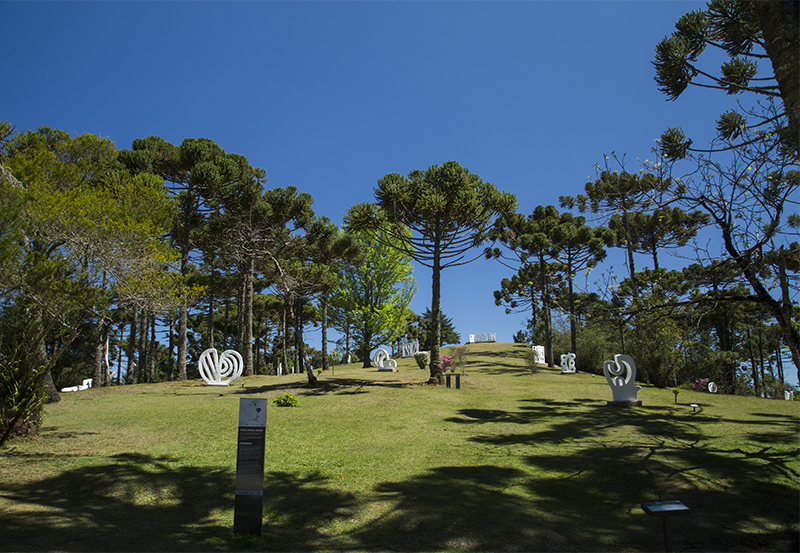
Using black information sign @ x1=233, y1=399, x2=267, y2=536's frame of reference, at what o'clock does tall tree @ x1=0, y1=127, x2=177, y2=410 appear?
The tall tree is roughly at 5 o'clock from the black information sign.

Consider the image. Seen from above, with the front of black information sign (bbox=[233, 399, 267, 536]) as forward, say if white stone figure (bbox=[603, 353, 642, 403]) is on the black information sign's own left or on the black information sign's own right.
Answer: on the black information sign's own left

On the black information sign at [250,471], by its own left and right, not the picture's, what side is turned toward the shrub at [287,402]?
back

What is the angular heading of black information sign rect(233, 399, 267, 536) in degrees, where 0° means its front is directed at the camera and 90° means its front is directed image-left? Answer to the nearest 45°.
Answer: approximately 0°

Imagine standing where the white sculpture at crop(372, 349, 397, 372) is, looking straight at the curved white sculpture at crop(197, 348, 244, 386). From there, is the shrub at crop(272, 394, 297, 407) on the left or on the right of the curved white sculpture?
left

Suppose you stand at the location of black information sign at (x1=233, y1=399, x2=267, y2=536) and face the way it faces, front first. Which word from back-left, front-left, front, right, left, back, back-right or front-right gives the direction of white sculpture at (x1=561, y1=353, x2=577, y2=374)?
back-left

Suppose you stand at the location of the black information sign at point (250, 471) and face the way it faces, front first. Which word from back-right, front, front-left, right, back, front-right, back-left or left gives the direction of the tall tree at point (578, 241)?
back-left

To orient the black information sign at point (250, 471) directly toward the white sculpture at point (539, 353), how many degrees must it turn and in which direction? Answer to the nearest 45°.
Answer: approximately 135° to its left
